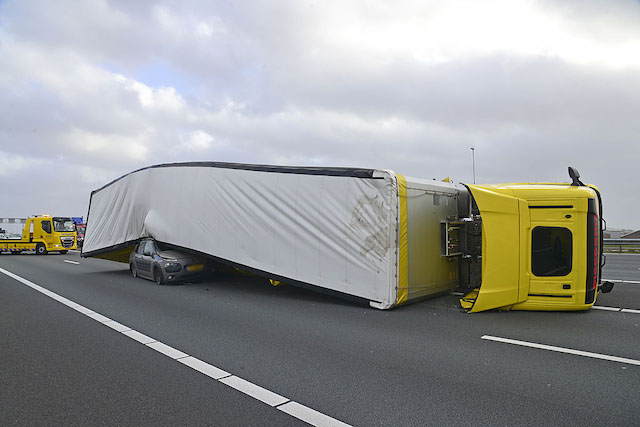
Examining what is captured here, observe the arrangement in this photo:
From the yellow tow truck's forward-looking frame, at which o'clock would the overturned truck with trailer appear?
The overturned truck with trailer is roughly at 1 o'clock from the yellow tow truck.

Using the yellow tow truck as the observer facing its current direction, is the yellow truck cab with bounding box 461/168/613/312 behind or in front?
in front

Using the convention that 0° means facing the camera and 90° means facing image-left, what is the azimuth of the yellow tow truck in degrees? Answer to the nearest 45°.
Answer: approximately 315°
